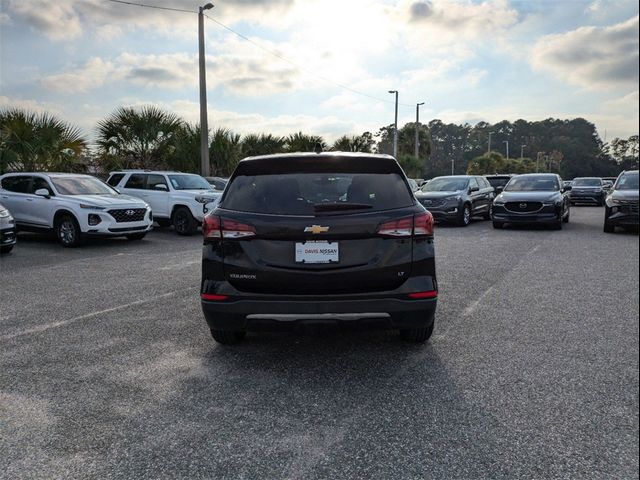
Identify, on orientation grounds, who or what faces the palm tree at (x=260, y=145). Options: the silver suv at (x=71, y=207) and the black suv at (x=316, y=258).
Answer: the black suv

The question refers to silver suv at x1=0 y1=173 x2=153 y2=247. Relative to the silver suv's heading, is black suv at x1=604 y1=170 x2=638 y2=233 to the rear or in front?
in front

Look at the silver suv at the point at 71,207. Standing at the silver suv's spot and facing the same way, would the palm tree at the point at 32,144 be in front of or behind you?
behind

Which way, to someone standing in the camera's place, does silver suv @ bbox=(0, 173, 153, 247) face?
facing the viewer and to the right of the viewer

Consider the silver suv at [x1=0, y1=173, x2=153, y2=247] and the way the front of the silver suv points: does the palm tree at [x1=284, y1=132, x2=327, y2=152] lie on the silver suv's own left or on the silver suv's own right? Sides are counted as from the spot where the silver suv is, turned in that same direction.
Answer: on the silver suv's own left

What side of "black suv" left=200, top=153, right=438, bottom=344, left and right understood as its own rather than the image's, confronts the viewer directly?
back

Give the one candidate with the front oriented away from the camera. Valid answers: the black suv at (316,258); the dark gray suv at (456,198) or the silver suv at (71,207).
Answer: the black suv at (316,258)

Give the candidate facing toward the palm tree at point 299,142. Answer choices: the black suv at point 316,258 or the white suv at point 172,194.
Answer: the black suv

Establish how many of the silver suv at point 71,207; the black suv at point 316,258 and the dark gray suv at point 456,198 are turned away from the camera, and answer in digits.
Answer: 1

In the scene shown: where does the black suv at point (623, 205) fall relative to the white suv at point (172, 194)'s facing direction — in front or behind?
in front

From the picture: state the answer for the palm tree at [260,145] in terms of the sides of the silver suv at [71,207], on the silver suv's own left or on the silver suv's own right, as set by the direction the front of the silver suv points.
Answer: on the silver suv's own left

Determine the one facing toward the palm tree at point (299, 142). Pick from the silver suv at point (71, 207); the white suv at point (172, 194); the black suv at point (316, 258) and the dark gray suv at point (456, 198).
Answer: the black suv at point (316, 258)

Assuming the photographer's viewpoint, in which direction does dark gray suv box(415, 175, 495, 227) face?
facing the viewer and to the left of the viewer

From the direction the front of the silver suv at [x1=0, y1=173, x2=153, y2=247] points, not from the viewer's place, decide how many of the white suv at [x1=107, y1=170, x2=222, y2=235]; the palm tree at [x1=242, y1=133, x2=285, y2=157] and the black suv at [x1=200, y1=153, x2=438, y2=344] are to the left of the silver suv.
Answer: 2

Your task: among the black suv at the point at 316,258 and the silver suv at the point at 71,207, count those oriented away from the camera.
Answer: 1

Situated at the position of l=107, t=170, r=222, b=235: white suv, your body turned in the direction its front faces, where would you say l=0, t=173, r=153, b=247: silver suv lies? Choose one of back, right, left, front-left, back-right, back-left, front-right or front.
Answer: right

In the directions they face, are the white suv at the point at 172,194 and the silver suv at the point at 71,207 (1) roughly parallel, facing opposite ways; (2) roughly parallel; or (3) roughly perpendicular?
roughly parallel

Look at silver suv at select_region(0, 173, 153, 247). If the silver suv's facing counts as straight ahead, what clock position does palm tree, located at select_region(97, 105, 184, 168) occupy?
The palm tree is roughly at 8 o'clock from the silver suv.

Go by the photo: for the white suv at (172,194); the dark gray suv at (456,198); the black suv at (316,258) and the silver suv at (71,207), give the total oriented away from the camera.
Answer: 1

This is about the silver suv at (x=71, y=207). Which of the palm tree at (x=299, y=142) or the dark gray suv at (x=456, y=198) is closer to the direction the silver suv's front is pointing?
the dark gray suv
